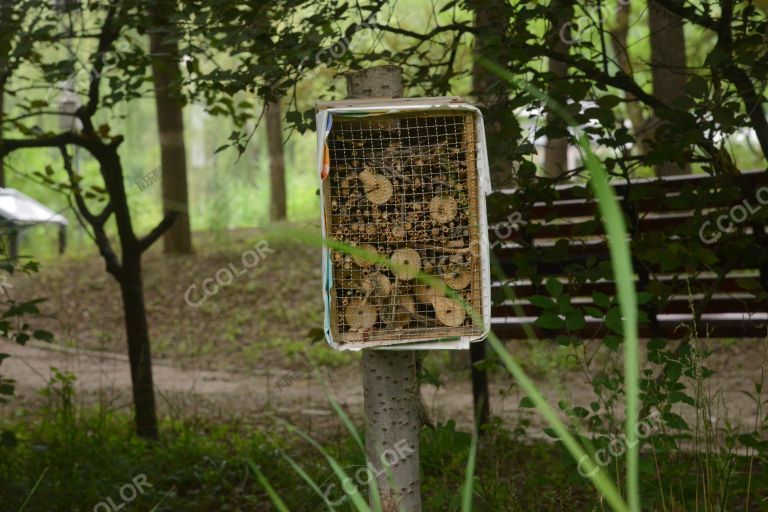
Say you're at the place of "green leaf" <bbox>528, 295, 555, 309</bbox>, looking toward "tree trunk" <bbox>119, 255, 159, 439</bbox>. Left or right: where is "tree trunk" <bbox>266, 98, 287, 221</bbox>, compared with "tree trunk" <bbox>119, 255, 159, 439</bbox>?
right

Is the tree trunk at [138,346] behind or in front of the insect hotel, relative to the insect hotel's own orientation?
behind

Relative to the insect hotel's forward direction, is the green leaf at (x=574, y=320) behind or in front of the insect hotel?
behind

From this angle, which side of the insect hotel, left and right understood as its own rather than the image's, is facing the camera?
front

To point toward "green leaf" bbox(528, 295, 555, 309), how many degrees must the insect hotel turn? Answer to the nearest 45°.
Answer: approximately 135° to its left

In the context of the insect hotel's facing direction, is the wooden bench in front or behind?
behind

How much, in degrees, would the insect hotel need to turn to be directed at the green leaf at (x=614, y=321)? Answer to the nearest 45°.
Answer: approximately 135° to its left
